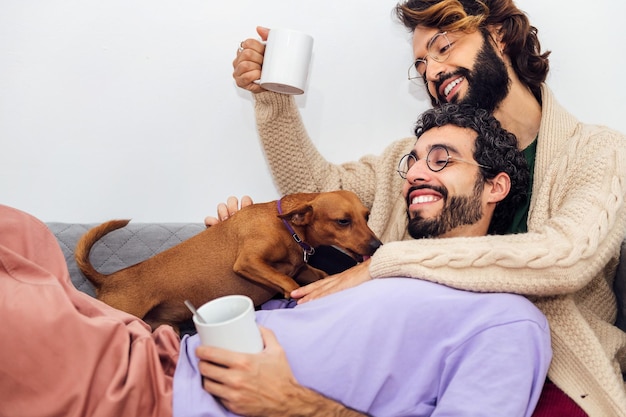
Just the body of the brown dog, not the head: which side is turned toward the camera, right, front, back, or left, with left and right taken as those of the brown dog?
right
